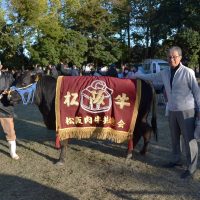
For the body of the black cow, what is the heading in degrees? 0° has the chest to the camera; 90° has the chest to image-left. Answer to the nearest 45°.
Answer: approximately 90°

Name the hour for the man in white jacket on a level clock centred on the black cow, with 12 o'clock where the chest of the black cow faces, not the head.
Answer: The man in white jacket is roughly at 7 o'clock from the black cow.

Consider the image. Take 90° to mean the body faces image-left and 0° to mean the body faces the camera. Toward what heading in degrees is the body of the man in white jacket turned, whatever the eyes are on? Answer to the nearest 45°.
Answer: approximately 45°

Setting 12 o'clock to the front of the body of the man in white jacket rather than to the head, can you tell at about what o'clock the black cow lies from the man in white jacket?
The black cow is roughly at 2 o'clock from the man in white jacket.

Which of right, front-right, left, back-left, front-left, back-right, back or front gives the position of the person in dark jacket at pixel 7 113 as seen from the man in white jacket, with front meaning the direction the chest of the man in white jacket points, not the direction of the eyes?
front-right

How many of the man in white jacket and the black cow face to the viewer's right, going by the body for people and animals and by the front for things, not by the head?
0
